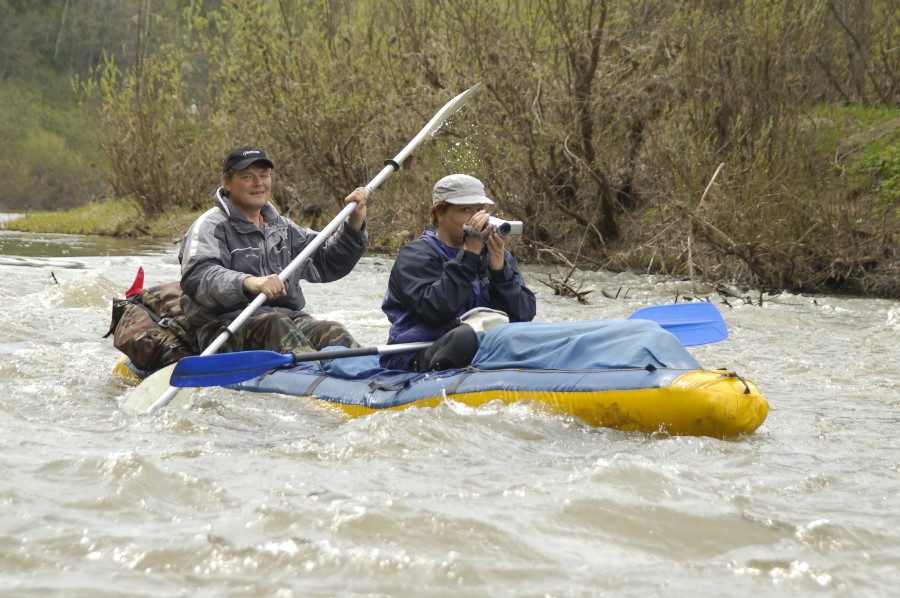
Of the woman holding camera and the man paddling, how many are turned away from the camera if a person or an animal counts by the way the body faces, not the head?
0

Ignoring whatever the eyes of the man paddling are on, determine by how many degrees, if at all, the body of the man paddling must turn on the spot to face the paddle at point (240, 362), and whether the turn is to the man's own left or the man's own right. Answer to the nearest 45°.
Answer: approximately 45° to the man's own right

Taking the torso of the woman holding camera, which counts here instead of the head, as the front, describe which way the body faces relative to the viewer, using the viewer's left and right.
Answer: facing the viewer and to the right of the viewer

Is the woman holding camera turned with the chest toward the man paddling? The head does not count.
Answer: no

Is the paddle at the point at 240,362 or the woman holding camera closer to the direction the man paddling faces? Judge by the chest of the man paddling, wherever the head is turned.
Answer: the woman holding camera

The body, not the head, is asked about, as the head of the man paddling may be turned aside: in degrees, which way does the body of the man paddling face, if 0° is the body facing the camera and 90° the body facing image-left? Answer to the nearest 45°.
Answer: approximately 315°

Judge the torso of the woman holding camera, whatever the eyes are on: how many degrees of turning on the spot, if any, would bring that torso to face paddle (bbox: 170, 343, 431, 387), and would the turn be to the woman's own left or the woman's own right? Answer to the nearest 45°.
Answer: approximately 135° to the woman's own right

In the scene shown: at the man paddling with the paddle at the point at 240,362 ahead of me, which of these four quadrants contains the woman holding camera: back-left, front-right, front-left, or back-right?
front-left

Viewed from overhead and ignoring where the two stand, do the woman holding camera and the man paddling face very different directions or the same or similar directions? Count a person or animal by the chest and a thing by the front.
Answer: same or similar directions
